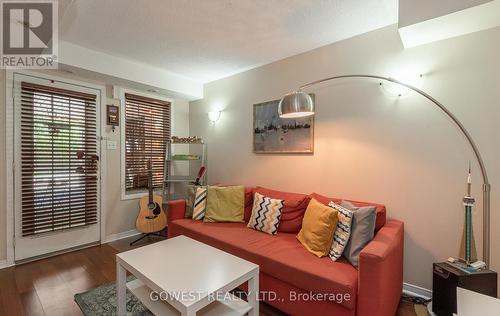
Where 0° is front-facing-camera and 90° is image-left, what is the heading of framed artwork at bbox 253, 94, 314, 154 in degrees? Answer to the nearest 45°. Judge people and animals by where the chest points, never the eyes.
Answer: approximately 45°

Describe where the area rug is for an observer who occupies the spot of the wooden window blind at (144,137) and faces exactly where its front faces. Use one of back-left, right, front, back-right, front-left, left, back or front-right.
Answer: front-right

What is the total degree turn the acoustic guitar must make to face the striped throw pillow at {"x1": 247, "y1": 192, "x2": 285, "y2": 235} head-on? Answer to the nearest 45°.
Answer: approximately 45° to its left

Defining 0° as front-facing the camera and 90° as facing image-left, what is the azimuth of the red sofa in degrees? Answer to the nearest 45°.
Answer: approximately 45°

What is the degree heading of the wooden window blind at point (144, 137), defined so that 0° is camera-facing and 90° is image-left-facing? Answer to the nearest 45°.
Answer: approximately 315°

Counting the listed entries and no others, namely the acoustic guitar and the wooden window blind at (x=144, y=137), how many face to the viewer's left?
0

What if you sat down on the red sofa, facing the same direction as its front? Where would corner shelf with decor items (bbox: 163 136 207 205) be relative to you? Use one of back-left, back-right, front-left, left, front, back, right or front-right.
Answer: right

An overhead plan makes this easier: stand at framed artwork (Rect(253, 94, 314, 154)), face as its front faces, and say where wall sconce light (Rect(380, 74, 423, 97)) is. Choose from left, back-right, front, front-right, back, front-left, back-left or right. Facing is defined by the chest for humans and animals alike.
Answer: left
